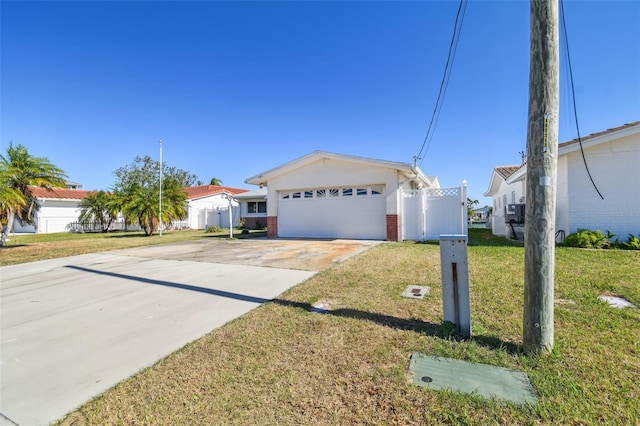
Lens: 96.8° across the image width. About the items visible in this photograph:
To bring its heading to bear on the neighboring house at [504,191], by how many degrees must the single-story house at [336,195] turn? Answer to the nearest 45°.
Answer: approximately 135° to its left

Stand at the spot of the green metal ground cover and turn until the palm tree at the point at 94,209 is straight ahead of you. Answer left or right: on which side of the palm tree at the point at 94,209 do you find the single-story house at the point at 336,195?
right

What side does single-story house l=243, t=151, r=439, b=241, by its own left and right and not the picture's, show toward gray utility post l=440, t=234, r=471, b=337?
front

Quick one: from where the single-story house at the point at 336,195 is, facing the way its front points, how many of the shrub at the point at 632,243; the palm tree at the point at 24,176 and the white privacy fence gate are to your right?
1

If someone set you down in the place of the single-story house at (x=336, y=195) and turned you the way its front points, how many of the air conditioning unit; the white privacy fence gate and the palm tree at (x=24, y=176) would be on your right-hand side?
1

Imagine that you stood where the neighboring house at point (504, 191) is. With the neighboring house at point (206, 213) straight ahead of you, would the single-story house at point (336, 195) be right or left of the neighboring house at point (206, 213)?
left

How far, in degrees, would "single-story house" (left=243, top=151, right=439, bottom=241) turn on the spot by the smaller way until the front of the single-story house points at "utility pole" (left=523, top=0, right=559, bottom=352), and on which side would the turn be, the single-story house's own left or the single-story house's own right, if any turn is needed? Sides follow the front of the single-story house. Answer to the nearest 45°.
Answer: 0° — it already faces it

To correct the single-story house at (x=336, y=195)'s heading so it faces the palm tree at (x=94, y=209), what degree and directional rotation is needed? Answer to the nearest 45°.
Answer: approximately 135° to its right

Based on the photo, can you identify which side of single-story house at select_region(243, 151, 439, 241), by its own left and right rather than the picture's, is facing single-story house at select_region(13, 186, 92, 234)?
right

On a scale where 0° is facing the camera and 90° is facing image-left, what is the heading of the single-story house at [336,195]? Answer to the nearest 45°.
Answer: approximately 0°

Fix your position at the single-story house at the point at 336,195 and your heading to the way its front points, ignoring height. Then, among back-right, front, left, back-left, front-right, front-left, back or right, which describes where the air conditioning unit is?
left
